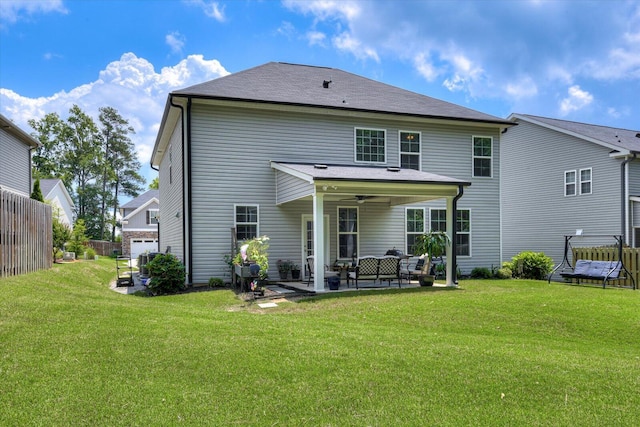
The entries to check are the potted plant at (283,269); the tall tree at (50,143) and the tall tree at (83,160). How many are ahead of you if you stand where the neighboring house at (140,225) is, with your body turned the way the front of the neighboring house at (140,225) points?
1

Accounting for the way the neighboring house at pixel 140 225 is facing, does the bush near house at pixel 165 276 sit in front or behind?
in front

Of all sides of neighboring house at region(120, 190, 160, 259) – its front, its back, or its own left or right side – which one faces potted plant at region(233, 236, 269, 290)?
front

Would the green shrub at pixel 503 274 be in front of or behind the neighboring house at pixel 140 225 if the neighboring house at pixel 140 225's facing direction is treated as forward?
in front

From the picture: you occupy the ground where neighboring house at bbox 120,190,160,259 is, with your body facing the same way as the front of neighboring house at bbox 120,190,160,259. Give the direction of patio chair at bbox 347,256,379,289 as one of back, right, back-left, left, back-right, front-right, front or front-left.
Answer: front

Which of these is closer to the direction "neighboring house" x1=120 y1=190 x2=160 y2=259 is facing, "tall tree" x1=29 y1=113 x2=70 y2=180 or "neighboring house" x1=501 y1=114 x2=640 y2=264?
the neighboring house

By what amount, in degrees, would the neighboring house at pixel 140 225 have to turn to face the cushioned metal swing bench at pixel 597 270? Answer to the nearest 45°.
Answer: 0° — it already faces it

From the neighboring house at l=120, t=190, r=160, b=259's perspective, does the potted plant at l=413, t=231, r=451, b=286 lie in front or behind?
in front

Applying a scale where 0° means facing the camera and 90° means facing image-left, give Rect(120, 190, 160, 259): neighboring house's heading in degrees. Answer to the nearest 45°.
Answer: approximately 0°

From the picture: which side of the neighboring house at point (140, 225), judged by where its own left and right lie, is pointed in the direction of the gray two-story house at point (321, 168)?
front

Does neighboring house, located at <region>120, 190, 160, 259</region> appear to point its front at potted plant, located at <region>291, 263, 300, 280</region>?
yes
